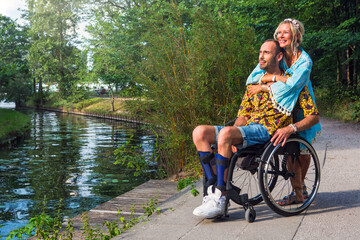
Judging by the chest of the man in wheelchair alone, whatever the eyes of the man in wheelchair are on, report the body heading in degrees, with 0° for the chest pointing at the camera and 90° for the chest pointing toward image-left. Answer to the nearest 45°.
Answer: approximately 45°

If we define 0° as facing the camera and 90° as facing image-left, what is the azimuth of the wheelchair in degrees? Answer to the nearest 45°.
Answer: approximately 45°
